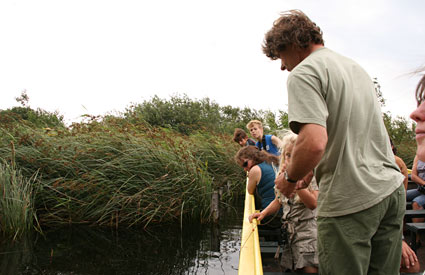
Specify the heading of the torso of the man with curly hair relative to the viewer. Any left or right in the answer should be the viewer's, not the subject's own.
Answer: facing away from the viewer and to the left of the viewer
